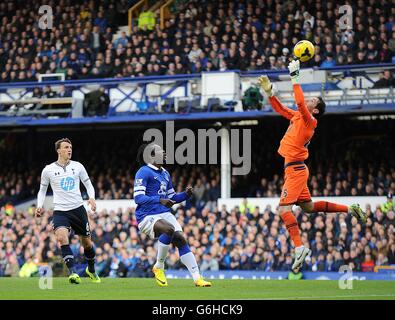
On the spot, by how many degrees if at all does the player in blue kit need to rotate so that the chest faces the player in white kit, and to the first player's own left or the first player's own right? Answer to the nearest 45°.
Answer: approximately 180°

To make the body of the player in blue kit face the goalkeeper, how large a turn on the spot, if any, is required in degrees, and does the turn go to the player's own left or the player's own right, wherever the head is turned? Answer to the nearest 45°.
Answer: approximately 45° to the player's own left

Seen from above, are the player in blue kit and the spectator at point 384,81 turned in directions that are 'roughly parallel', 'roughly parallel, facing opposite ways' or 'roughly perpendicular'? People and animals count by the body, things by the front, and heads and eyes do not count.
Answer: roughly perpendicular

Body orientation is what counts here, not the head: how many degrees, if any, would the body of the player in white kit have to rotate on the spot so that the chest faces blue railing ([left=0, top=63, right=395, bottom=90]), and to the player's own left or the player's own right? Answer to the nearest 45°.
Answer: approximately 180°

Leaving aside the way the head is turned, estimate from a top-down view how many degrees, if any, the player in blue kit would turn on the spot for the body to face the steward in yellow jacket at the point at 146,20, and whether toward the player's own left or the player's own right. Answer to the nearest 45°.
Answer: approximately 135° to the player's own left

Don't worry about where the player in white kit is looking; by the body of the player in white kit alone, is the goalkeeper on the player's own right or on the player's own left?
on the player's own left

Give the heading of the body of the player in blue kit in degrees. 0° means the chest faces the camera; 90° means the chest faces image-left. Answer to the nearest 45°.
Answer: approximately 315°

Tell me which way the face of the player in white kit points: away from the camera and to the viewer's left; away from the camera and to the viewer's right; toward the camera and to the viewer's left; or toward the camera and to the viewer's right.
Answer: toward the camera and to the viewer's right

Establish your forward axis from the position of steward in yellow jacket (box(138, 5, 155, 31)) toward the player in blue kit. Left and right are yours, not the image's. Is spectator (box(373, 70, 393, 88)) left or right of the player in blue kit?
left

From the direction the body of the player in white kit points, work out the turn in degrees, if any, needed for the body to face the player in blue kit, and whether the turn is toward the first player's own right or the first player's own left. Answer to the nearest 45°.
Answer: approximately 45° to the first player's own left

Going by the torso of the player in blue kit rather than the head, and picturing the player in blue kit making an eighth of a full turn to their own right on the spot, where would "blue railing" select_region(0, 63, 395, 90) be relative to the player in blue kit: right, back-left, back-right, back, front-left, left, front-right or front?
back

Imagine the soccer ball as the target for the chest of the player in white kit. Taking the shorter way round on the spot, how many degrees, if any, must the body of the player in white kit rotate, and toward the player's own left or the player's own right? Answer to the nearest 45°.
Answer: approximately 45° to the player's own left
